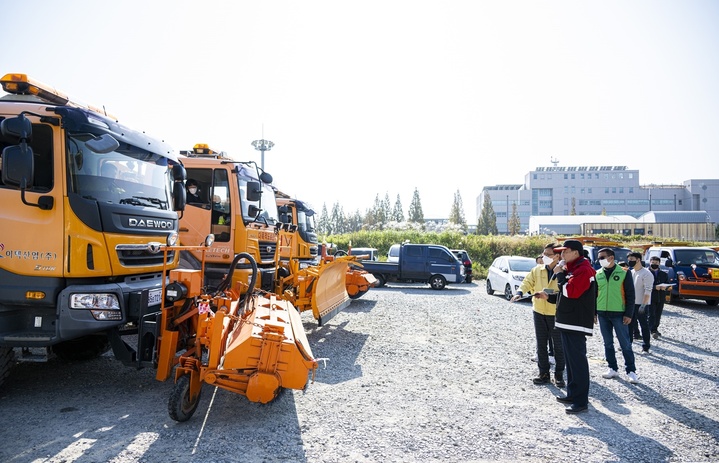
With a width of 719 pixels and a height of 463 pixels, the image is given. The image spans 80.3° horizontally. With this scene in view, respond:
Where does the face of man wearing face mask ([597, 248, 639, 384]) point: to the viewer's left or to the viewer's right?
to the viewer's left

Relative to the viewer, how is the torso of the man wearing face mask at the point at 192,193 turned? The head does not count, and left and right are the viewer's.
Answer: facing the viewer and to the right of the viewer

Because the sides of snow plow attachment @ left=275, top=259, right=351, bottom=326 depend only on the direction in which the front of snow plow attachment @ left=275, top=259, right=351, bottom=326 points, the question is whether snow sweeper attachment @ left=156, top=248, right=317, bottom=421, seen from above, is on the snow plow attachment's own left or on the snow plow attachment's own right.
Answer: on the snow plow attachment's own right

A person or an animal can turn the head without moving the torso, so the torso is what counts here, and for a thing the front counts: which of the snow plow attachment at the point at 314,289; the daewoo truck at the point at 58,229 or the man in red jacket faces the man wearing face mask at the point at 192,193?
the man in red jacket

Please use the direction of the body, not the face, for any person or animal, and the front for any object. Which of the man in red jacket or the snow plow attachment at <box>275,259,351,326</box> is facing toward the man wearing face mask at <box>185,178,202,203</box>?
the man in red jacket

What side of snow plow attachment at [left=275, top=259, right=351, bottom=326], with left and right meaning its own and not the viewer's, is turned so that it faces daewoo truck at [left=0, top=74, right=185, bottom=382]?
right

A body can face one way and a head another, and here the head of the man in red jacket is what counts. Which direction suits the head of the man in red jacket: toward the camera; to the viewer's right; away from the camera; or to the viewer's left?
to the viewer's left

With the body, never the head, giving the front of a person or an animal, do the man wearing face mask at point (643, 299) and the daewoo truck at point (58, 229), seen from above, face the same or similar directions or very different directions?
very different directions

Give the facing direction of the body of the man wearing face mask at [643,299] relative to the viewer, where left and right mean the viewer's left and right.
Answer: facing the viewer and to the left of the viewer

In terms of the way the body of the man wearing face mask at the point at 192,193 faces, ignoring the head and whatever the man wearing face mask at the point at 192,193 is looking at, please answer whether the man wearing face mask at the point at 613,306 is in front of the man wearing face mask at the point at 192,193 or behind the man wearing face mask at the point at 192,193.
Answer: in front

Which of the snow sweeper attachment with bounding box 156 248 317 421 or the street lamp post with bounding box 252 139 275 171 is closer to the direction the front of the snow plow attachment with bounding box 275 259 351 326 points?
the snow sweeper attachment

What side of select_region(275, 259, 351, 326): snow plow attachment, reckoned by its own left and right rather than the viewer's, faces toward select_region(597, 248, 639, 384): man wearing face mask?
front

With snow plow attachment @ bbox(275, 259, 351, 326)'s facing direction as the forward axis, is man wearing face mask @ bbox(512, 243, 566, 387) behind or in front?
in front

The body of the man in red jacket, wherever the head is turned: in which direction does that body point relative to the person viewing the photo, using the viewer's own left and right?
facing to the left of the viewer

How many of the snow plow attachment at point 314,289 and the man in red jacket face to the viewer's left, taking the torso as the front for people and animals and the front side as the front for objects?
1
